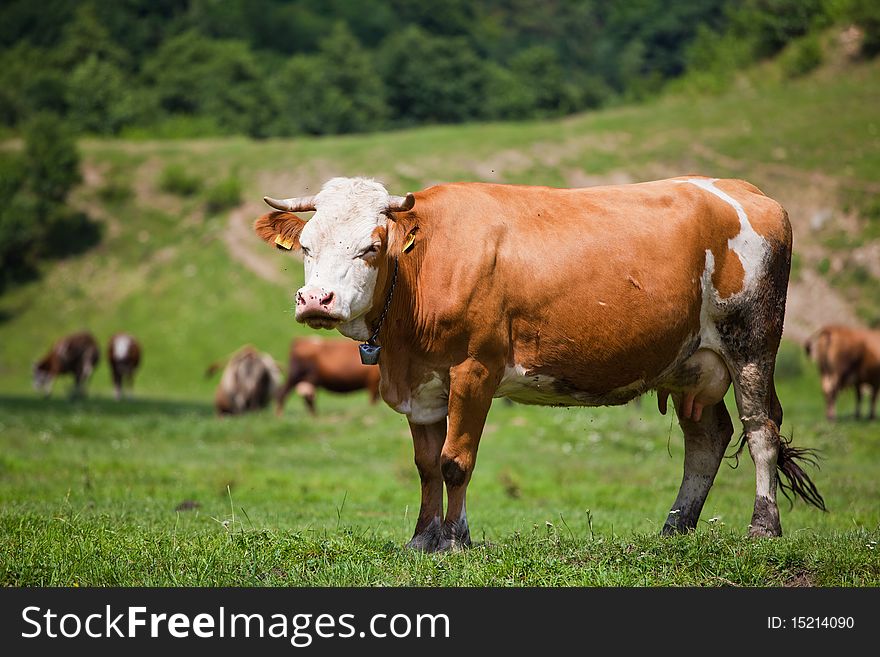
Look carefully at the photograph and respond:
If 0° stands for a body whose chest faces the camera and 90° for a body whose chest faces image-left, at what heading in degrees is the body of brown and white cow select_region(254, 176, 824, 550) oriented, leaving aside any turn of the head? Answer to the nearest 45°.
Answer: approximately 90°

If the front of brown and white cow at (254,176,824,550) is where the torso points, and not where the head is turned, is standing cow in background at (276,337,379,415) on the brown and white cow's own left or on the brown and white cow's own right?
on the brown and white cow's own right

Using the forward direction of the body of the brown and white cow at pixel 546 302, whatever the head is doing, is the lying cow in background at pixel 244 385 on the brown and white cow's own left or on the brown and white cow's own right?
on the brown and white cow's own right

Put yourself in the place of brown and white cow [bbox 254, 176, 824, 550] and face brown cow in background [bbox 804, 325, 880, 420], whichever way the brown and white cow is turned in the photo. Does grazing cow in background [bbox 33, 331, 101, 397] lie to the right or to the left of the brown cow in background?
left
